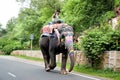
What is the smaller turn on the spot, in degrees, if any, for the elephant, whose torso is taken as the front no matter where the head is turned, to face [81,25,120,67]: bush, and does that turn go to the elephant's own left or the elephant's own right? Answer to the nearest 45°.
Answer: approximately 90° to the elephant's own left
